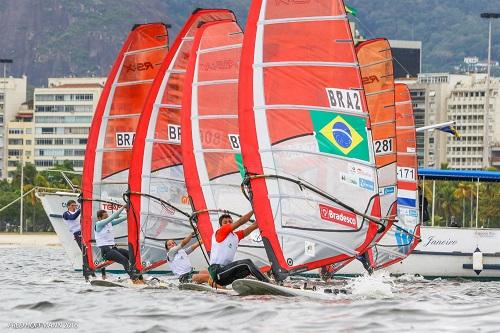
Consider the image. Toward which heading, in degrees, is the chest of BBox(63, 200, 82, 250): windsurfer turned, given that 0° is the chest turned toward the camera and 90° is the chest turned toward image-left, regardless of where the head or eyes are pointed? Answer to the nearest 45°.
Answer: approximately 315°

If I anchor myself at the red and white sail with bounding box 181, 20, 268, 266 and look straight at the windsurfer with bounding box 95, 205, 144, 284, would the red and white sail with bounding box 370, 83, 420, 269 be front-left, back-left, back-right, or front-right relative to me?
back-right

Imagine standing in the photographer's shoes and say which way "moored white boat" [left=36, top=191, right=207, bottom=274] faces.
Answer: facing to the left of the viewer

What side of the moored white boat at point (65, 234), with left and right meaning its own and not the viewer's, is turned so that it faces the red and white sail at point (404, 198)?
back

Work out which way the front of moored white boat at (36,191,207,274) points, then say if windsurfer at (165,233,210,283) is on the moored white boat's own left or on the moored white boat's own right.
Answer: on the moored white boat's own left

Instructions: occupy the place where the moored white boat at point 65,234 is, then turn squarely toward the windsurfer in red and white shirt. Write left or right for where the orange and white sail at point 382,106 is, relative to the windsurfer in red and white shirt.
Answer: left

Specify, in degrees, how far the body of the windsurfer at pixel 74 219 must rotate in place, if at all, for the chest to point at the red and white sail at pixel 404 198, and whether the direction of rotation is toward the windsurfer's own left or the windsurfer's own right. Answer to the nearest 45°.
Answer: approximately 45° to the windsurfer's own left

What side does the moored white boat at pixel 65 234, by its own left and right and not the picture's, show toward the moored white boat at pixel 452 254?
back
